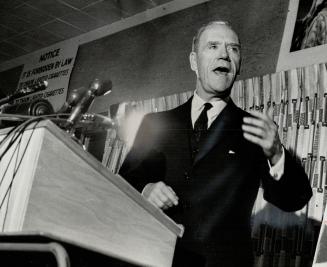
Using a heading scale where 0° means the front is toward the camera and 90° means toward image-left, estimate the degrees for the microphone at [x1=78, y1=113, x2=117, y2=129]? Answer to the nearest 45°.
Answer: approximately 270°

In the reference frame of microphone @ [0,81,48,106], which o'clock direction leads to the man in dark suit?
The man in dark suit is roughly at 12 o'clock from the microphone.

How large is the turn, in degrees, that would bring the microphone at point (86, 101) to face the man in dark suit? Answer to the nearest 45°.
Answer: approximately 45° to its left

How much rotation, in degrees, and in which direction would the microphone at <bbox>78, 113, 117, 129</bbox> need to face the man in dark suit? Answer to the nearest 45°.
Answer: approximately 45° to its left

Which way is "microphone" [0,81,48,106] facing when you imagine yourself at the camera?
facing to the right of the viewer

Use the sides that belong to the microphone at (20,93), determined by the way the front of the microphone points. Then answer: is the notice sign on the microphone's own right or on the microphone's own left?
on the microphone's own left

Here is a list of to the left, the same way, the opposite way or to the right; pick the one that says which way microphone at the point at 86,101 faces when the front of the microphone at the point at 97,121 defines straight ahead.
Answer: the same way

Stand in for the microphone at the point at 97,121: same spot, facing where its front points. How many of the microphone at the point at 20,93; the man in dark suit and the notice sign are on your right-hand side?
0

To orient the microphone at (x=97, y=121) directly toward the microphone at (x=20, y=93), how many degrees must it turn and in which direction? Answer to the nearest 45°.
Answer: approximately 135° to its left

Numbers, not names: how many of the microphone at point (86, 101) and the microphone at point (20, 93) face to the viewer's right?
2

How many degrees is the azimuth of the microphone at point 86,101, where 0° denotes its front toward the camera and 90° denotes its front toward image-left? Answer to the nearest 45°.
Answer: approximately 270°

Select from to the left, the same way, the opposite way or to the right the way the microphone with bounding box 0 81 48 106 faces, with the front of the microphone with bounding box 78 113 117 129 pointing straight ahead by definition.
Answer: the same way

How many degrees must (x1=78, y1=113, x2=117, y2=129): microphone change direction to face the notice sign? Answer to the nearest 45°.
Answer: approximately 90° to its left
